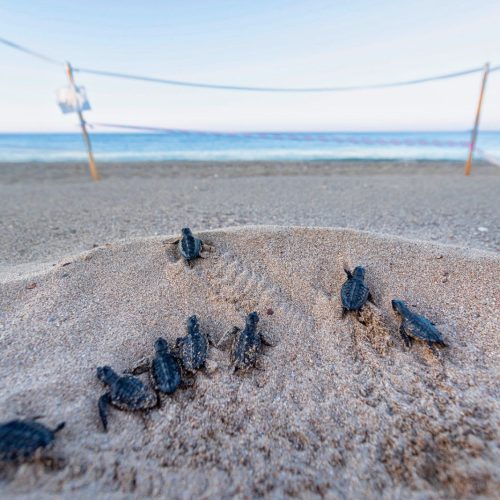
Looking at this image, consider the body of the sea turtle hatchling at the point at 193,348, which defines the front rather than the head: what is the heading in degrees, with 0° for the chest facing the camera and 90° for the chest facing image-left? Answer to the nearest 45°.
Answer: approximately 180°

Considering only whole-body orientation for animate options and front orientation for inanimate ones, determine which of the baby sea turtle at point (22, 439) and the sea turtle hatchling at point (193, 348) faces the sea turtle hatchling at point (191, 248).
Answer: the sea turtle hatchling at point (193, 348)

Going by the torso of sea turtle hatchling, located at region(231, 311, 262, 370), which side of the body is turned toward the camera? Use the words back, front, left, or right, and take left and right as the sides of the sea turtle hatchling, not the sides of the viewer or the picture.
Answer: back

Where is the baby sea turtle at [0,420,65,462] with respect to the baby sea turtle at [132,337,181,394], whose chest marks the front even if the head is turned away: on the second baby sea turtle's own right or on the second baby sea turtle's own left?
on the second baby sea turtle's own left

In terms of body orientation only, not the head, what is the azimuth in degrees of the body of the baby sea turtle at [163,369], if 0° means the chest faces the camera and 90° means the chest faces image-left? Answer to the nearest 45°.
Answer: approximately 180°

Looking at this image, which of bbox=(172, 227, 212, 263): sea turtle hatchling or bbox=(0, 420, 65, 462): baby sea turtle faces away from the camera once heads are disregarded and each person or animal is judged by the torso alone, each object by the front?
the sea turtle hatchling

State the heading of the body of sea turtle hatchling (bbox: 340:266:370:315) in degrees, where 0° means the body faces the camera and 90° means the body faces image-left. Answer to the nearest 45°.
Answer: approximately 180°

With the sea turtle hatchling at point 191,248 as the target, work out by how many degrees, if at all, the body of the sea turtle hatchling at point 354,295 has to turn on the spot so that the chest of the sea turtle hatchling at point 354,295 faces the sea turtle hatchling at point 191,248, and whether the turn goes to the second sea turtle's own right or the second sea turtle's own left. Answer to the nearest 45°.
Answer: approximately 90° to the second sea turtle's own left

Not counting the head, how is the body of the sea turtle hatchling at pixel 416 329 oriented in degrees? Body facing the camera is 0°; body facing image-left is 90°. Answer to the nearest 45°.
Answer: approximately 135°
